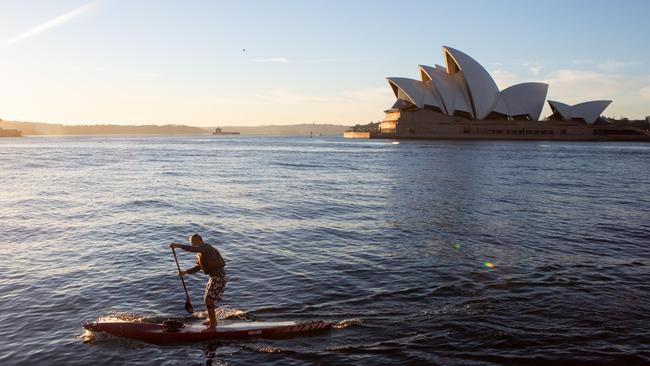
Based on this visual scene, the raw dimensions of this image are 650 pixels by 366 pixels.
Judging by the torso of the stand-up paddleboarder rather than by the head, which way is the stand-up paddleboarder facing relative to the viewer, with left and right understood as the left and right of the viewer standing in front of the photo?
facing to the left of the viewer
